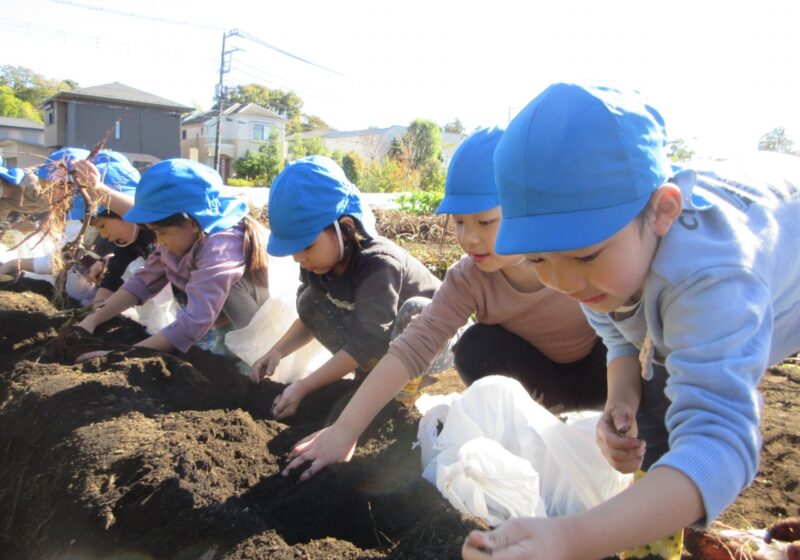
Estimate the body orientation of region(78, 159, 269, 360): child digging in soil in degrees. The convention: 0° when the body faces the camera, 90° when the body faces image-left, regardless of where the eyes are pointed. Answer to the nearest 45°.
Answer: approximately 45°

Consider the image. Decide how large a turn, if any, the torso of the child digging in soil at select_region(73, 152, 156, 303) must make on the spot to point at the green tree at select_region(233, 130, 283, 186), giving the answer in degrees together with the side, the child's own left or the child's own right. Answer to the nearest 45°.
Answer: approximately 135° to the child's own right

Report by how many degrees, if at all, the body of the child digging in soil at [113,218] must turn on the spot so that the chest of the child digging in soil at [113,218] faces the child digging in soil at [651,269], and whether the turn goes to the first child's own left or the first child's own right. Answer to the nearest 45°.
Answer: approximately 45° to the first child's own left

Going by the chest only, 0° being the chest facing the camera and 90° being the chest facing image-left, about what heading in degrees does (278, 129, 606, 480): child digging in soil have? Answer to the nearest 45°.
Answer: approximately 45°

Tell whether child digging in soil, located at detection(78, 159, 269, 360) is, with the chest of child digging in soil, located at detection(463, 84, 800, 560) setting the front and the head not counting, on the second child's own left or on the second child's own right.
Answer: on the second child's own right

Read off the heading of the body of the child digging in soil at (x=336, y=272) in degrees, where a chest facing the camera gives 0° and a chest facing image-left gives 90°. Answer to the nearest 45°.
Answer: approximately 45°

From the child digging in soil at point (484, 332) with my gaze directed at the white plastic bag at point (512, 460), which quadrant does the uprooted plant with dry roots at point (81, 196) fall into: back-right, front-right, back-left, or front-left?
back-right
